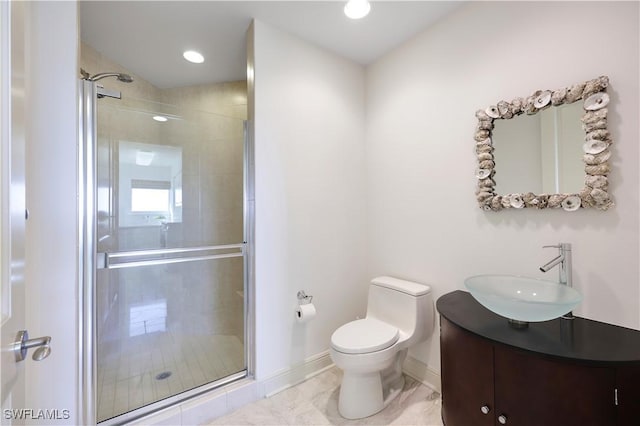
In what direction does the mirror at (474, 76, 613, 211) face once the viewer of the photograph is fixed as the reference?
facing the viewer and to the left of the viewer

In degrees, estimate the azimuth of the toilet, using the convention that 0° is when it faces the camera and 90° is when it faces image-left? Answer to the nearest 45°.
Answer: approximately 45°

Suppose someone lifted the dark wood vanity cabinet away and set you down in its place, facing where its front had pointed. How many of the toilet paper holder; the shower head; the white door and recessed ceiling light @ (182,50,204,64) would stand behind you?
0

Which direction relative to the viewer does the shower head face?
to the viewer's right

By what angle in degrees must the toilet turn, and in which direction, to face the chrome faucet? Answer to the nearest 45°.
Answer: approximately 135° to its left

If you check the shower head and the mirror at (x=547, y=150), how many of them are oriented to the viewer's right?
1

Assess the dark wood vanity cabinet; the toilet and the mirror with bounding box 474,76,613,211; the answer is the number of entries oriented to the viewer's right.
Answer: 0

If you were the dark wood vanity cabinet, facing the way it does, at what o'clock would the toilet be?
The toilet is roughly at 2 o'clock from the dark wood vanity cabinet.

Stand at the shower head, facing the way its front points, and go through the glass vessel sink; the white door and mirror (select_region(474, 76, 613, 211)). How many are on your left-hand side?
0

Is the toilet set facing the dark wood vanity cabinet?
no

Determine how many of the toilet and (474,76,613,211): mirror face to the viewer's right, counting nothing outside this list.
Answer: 0

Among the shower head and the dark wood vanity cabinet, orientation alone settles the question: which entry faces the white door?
the dark wood vanity cabinet

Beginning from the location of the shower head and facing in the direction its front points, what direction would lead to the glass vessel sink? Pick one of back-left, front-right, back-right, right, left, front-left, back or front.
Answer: front-right

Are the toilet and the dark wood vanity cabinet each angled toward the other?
no

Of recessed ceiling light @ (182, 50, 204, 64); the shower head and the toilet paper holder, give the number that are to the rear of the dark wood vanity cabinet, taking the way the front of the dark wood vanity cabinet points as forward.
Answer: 0

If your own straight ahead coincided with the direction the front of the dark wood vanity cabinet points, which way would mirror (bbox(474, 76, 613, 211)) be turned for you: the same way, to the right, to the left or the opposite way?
the same way
